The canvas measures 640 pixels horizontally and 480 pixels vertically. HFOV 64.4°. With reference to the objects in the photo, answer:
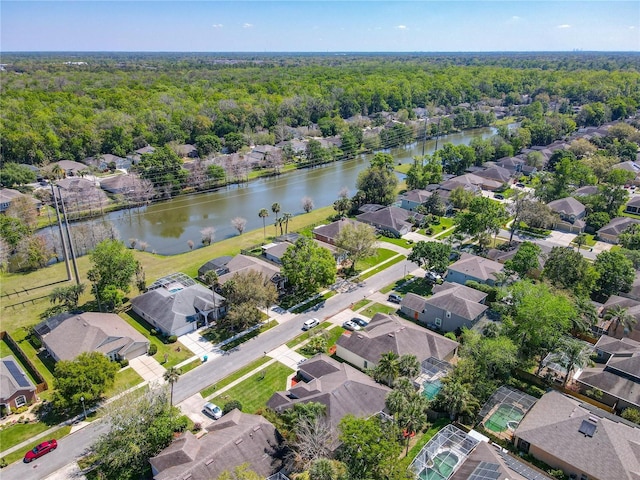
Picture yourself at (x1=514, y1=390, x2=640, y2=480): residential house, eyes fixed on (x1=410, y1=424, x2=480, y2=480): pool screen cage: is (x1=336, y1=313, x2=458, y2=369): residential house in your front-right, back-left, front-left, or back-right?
front-right

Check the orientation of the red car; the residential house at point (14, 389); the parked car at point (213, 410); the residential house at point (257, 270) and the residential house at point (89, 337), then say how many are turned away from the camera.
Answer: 0

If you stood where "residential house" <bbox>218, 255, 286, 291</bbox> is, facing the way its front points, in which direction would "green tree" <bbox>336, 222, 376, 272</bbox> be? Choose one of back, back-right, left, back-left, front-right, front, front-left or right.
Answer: front-left

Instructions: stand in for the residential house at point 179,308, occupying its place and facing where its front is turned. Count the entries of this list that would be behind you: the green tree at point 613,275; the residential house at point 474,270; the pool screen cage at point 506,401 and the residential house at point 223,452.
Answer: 0

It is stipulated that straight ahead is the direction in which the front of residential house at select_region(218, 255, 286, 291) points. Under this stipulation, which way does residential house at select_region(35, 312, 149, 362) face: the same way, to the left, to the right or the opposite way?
the same way

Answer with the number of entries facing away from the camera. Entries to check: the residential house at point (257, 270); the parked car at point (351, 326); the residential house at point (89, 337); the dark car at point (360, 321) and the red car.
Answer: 0

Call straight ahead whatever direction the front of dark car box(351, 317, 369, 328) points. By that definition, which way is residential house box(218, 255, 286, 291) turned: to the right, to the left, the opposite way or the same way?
the same way

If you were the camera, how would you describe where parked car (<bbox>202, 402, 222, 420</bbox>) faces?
facing the viewer and to the right of the viewer

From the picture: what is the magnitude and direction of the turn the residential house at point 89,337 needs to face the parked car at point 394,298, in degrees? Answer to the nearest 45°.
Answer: approximately 45° to its left

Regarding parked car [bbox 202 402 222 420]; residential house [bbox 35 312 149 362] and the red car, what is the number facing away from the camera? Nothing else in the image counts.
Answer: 0

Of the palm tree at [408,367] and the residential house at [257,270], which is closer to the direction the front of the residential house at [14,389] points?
the palm tree

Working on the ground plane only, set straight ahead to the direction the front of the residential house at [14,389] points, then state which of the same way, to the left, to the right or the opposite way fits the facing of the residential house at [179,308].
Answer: the same way

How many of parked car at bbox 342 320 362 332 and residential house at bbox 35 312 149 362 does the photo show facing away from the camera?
0

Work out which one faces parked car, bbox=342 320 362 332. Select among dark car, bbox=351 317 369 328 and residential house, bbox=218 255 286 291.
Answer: the residential house

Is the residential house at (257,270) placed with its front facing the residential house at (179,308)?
no

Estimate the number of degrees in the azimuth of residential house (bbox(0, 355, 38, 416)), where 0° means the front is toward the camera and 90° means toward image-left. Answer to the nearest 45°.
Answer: approximately 315°

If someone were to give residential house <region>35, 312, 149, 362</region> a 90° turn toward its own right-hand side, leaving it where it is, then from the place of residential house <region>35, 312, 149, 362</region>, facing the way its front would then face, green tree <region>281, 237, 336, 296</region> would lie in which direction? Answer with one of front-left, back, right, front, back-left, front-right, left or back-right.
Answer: back-left

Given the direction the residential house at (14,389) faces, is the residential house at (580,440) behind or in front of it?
in front

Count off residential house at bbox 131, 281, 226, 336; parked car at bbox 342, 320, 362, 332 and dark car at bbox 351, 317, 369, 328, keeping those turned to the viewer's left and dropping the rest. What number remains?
0
